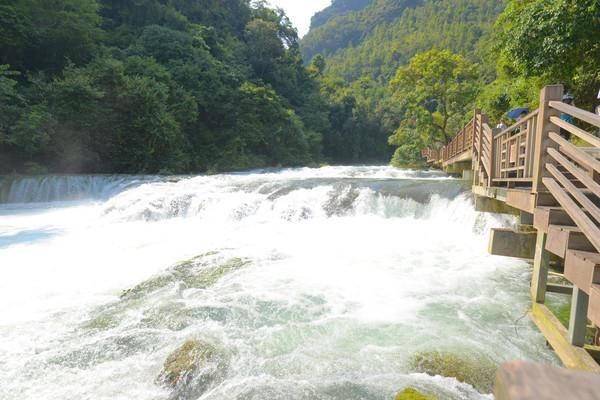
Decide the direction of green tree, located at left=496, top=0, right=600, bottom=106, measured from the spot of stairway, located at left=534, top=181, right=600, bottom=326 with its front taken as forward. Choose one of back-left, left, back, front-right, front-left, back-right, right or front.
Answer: back-left

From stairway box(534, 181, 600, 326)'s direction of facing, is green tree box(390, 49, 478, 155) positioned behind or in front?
behind

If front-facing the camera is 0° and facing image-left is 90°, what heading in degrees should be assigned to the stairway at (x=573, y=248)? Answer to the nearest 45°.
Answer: approximately 315°

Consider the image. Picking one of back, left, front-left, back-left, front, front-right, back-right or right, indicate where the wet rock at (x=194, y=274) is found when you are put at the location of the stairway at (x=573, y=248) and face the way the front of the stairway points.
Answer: back-right

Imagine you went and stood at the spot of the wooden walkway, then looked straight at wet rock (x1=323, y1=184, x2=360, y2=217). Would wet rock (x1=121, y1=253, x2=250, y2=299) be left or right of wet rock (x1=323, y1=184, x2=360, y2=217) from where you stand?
left

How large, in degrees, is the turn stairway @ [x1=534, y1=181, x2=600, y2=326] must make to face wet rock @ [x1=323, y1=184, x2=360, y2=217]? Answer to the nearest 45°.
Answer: approximately 180°

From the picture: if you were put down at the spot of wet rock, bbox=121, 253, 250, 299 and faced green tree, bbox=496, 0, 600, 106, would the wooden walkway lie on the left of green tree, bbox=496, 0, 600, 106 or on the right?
right
